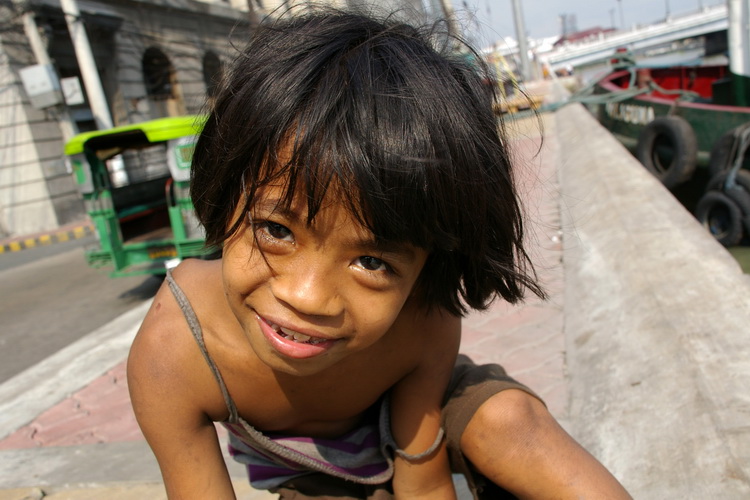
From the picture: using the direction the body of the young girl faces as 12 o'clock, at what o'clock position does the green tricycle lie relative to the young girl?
The green tricycle is roughly at 5 o'clock from the young girl.

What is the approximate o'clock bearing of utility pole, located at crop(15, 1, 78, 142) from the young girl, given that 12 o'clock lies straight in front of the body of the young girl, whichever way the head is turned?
The utility pole is roughly at 5 o'clock from the young girl.

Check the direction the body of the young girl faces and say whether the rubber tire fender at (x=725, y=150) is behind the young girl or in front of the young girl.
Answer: behind

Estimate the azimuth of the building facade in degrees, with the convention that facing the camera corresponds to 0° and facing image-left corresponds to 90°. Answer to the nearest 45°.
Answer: approximately 315°

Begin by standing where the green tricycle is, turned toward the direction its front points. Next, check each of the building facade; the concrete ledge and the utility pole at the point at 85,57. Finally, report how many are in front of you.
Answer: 2
